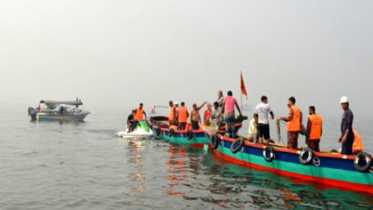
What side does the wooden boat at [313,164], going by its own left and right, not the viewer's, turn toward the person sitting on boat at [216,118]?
front

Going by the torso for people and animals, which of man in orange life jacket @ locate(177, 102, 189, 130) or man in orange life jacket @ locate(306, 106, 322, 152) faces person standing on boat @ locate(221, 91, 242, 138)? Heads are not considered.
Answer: man in orange life jacket @ locate(306, 106, 322, 152)

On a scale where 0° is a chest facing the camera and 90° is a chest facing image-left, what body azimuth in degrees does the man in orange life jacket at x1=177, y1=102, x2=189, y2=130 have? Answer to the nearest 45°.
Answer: approximately 180°

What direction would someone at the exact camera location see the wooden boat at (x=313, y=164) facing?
facing away from the viewer and to the left of the viewer

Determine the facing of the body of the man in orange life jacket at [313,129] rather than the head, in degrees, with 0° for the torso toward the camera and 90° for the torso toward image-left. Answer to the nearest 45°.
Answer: approximately 135°

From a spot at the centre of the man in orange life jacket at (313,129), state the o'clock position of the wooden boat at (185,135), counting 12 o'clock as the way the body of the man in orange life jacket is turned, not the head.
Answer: The wooden boat is roughly at 12 o'clock from the man in orange life jacket.

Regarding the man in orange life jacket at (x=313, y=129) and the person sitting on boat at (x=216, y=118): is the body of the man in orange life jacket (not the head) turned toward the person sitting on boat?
yes
